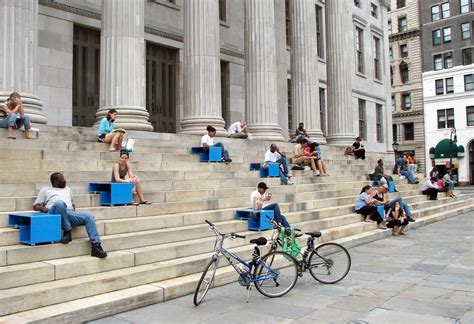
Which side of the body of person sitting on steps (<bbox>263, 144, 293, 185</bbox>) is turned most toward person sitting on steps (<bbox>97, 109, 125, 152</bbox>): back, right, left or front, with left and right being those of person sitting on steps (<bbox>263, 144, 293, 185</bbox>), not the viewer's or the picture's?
right

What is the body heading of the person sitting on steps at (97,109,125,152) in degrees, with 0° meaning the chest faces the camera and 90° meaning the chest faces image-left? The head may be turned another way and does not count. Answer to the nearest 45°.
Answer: approximately 315°

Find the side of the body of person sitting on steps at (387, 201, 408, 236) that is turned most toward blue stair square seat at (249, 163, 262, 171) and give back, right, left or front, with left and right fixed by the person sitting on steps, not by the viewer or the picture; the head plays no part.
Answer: right

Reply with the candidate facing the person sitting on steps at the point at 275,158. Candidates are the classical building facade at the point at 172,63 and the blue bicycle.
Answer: the classical building facade

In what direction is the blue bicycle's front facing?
to the viewer's left

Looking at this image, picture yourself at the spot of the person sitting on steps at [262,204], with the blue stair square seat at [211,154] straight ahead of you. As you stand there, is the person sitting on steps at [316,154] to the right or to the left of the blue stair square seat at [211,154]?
right

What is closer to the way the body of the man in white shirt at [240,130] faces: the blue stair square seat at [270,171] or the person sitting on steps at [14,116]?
the blue stair square seat

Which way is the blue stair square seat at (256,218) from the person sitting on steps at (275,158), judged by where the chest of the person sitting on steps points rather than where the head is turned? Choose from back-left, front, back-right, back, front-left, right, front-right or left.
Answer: front-right

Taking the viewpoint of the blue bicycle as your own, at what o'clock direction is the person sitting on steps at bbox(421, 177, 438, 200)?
The person sitting on steps is roughly at 4 o'clock from the blue bicycle.

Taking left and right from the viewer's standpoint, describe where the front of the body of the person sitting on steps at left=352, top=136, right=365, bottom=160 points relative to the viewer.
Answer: facing the viewer and to the right of the viewer

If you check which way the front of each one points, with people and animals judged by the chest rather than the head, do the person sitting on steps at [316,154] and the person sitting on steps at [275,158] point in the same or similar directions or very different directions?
same or similar directions

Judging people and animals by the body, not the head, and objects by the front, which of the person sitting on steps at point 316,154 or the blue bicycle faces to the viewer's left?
the blue bicycle

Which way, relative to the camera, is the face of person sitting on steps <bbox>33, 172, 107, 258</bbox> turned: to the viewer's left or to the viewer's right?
to the viewer's right

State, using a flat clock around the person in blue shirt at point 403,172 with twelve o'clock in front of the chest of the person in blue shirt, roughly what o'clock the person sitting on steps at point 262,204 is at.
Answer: The person sitting on steps is roughly at 2 o'clock from the person in blue shirt.

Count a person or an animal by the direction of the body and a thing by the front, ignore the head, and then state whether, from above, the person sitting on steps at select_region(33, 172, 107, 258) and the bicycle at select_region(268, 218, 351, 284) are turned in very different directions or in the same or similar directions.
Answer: very different directions
